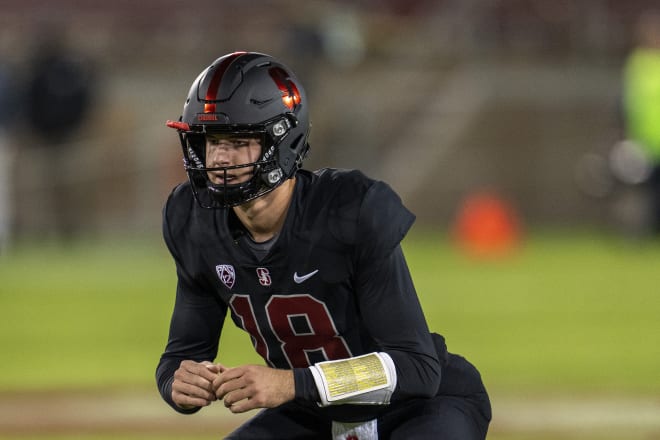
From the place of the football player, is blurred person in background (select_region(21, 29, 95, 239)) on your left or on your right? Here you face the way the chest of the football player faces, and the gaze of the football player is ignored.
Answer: on your right

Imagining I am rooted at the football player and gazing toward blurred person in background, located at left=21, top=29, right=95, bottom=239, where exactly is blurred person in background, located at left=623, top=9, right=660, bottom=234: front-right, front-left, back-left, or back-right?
front-right

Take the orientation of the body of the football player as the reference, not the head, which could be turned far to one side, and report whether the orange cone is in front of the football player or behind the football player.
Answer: behind

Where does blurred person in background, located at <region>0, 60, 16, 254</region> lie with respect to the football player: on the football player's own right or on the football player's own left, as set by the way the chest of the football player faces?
on the football player's own right

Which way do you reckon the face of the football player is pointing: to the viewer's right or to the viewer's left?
to the viewer's left

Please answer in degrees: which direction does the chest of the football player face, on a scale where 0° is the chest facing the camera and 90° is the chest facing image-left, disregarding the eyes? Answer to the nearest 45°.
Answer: approximately 45°

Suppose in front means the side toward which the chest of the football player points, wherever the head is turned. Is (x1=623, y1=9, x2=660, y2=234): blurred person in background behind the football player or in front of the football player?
behind
